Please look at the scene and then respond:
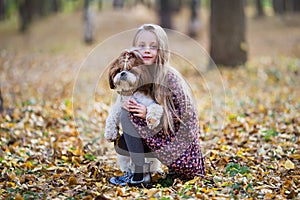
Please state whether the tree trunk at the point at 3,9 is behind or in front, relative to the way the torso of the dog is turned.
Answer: behind

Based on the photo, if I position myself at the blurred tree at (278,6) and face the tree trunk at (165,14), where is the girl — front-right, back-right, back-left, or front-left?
front-left

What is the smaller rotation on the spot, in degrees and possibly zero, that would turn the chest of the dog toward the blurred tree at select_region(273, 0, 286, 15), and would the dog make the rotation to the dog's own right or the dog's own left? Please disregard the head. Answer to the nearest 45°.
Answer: approximately 180°

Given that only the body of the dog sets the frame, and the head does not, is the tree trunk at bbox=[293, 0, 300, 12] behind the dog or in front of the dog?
behind

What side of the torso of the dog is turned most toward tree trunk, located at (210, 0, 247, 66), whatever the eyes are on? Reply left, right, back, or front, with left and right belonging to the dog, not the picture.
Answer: back

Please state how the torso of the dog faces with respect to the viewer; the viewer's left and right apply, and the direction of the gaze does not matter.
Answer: facing the viewer

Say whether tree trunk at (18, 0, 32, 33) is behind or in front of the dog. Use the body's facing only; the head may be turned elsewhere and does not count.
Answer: behind

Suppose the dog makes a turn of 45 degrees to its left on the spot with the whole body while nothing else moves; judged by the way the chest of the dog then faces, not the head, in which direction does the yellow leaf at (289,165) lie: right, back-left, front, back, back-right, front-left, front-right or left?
front-left

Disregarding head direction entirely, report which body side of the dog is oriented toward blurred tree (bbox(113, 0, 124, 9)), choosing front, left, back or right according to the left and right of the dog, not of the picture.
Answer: back

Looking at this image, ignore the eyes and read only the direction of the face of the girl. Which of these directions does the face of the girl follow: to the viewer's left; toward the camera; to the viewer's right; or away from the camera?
toward the camera

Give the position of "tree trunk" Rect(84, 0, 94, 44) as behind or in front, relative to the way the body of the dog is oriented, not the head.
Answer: behind
